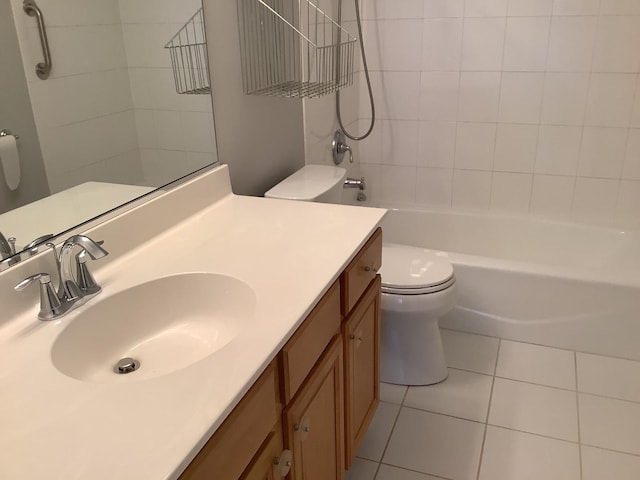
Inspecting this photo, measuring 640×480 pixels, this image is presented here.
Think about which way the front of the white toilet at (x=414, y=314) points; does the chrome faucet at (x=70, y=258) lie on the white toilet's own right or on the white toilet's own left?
on the white toilet's own right

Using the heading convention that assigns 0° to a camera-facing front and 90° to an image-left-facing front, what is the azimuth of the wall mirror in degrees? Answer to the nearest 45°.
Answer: approximately 315°

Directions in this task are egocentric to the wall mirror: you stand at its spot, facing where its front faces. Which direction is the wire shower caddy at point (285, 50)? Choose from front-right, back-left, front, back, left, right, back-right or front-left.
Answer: left

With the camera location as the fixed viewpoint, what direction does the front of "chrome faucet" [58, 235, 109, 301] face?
facing the viewer and to the right of the viewer

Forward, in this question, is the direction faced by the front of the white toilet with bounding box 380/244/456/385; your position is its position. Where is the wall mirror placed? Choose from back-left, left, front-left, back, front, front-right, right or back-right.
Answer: back-right

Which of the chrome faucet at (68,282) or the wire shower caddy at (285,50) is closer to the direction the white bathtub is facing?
the chrome faucet

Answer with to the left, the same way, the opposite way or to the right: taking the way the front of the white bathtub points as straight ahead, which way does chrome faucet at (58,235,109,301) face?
to the left

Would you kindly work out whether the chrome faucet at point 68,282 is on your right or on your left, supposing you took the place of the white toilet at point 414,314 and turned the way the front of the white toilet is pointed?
on your right

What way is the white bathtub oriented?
toward the camera

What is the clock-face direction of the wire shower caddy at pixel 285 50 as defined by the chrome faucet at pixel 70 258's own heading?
The wire shower caddy is roughly at 9 o'clock from the chrome faucet.
